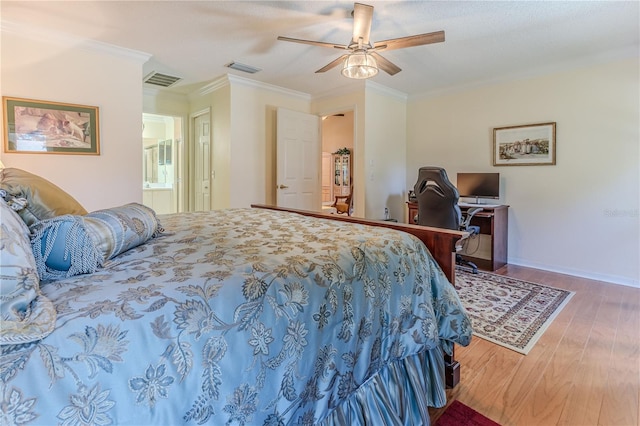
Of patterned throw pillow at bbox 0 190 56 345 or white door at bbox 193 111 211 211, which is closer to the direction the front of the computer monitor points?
the patterned throw pillow

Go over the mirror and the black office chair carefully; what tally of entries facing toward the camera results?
1

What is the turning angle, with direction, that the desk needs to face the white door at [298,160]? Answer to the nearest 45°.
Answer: approximately 45° to its right

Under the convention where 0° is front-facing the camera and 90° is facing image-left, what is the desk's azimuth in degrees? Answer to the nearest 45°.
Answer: approximately 45°

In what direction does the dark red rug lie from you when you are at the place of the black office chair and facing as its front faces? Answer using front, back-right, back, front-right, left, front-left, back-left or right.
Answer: back-right

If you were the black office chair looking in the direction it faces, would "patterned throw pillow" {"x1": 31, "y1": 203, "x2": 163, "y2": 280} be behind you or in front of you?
behind

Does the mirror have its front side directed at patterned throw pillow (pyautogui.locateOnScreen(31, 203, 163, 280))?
yes

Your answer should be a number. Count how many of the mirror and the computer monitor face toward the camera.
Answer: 2

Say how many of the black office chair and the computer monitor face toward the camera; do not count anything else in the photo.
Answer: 1

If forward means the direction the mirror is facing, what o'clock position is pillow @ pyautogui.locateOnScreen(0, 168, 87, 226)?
The pillow is roughly at 12 o'clock from the mirror.

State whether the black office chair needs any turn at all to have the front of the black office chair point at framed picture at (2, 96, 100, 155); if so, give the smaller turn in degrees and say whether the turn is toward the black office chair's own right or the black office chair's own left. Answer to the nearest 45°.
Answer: approximately 180°
